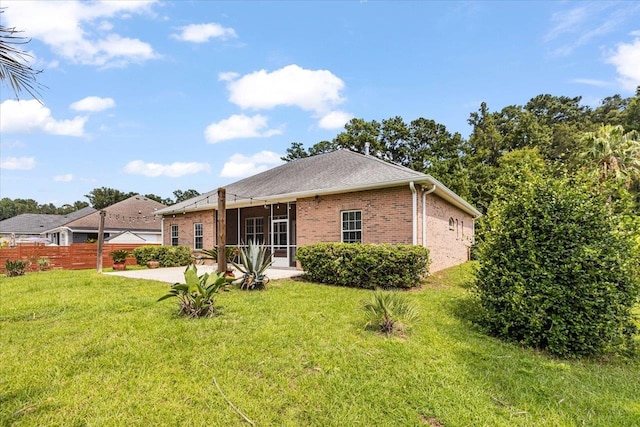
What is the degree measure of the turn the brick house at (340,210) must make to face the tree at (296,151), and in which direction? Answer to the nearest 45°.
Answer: approximately 45° to its left

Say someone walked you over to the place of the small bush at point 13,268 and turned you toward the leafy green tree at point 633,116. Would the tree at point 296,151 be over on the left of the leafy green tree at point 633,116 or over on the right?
left

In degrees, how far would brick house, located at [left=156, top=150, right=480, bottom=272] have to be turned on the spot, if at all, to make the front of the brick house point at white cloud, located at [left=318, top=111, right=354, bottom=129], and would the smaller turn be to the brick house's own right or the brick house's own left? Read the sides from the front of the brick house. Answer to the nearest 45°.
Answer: approximately 45° to the brick house's own left

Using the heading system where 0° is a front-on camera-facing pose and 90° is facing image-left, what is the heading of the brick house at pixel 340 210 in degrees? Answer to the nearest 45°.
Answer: approximately 225°

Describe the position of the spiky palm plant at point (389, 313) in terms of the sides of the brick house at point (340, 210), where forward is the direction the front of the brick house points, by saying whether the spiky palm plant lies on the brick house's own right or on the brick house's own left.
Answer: on the brick house's own right

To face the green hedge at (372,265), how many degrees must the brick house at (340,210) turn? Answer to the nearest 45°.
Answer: approximately 135° to its right

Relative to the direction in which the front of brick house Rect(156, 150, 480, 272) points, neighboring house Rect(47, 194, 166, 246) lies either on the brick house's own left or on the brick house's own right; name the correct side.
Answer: on the brick house's own left
